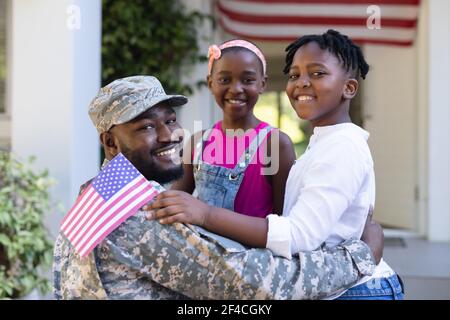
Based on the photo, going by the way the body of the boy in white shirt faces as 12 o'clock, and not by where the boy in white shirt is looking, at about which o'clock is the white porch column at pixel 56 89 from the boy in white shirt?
The white porch column is roughly at 2 o'clock from the boy in white shirt.

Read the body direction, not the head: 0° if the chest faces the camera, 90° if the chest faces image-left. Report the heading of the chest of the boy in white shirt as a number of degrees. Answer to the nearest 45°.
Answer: approximately 90°

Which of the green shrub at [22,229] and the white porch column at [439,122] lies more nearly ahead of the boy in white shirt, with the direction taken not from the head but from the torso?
the green shrub

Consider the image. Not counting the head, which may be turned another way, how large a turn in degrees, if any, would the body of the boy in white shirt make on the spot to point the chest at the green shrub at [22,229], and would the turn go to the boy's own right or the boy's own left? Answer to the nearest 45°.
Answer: approximately 45° to the boy's own right

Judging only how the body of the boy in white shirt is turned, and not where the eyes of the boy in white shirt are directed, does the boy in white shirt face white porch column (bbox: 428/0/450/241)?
no
